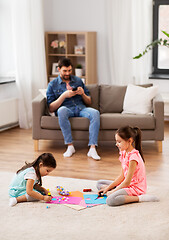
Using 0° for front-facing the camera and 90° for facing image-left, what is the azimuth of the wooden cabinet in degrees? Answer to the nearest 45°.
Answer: approximately 45°

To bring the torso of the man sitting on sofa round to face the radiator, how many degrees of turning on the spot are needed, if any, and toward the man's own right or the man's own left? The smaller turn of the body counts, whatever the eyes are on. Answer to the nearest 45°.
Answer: approximately 135° to the man's own right

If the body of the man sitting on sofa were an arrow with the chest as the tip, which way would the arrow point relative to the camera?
toward the camera

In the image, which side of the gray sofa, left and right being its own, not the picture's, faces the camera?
front

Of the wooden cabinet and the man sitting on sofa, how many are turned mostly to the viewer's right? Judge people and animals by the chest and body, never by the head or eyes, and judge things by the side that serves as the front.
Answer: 0

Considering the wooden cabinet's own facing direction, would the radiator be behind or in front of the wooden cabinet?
in front

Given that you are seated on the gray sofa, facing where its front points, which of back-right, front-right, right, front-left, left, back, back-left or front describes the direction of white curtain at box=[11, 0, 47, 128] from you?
back-right

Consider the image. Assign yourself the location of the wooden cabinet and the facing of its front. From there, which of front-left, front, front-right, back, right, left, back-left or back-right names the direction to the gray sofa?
front-left

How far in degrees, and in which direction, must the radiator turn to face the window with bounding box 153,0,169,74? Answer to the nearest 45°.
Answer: approximately 45° to its left

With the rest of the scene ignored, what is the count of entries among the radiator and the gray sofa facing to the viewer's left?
0

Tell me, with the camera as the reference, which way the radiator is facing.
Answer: facing the viewer and to the right of the viewer

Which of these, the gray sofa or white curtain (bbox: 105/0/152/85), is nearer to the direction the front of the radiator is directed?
the gray sofa

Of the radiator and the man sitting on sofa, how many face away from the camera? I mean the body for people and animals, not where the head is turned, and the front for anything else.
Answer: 0
